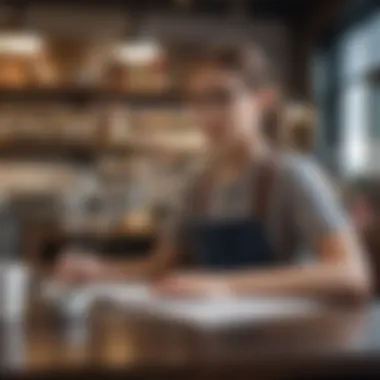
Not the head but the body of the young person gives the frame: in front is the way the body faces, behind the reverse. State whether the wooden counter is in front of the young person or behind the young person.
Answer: in front

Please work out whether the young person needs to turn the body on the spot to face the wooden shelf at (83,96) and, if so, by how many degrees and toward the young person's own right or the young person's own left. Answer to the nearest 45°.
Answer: approximately 90° to the young person's own right

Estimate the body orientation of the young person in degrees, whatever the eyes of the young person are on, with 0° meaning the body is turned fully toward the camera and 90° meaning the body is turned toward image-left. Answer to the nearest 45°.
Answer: approximately 45°

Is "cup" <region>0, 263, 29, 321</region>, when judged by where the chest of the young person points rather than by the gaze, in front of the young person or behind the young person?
in front

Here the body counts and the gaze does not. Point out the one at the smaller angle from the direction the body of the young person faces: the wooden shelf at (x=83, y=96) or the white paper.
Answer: the white paper

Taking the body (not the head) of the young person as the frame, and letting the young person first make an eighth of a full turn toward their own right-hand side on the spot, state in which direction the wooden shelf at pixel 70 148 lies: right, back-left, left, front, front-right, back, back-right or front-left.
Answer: front-right
